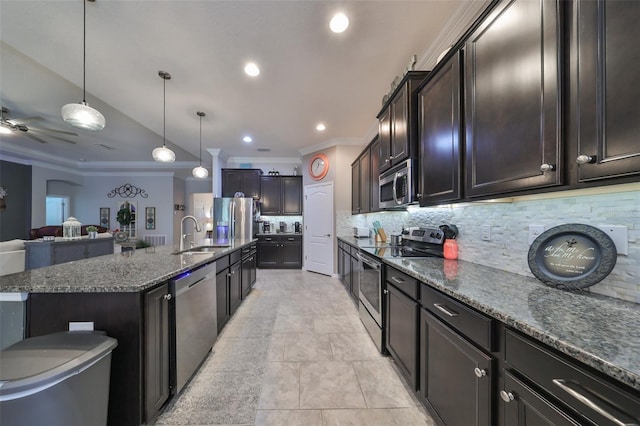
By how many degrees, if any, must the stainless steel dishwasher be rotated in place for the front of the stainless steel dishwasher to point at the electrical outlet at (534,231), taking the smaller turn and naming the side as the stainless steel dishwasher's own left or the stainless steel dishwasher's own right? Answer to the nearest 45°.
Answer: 0° — it already faces it

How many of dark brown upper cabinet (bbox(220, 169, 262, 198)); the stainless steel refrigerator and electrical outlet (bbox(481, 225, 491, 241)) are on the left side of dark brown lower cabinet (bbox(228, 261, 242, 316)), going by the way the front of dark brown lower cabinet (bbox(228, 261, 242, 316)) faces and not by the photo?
2

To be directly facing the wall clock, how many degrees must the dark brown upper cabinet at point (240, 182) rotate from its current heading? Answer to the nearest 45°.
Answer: approximately 45° to its left

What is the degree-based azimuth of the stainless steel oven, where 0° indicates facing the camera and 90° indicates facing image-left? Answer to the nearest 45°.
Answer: approximately 90°

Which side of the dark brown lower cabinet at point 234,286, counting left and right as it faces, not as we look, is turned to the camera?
right

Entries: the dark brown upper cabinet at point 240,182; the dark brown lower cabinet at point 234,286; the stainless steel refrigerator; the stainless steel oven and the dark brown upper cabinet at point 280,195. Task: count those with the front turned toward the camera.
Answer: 3

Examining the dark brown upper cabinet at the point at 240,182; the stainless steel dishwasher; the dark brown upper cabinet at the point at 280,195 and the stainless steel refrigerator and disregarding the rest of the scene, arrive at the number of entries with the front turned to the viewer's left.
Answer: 0

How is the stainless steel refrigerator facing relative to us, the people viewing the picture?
facing the viewer

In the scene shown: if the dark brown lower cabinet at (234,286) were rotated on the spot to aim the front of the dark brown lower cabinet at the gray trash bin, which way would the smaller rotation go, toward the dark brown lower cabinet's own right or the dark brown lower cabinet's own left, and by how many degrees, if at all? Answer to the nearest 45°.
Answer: approximately 90° to the dark brown lower cabinet's own right

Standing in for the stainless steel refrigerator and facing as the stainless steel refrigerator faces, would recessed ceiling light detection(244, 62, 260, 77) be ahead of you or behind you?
ahead

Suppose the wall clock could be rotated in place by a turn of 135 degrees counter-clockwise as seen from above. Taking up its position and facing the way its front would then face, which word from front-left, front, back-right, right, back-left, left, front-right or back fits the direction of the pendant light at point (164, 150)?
back-right

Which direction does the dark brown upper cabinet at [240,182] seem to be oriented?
toward the camera

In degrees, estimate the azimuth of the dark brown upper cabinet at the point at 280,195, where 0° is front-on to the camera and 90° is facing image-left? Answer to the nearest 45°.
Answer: approximately 0°

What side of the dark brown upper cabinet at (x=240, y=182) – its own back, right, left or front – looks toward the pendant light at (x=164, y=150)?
front

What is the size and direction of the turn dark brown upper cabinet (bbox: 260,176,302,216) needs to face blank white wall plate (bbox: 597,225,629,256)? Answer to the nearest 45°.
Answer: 0° — it already faces it

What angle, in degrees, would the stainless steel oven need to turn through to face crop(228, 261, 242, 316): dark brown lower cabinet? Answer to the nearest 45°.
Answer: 0° — it already faces it
